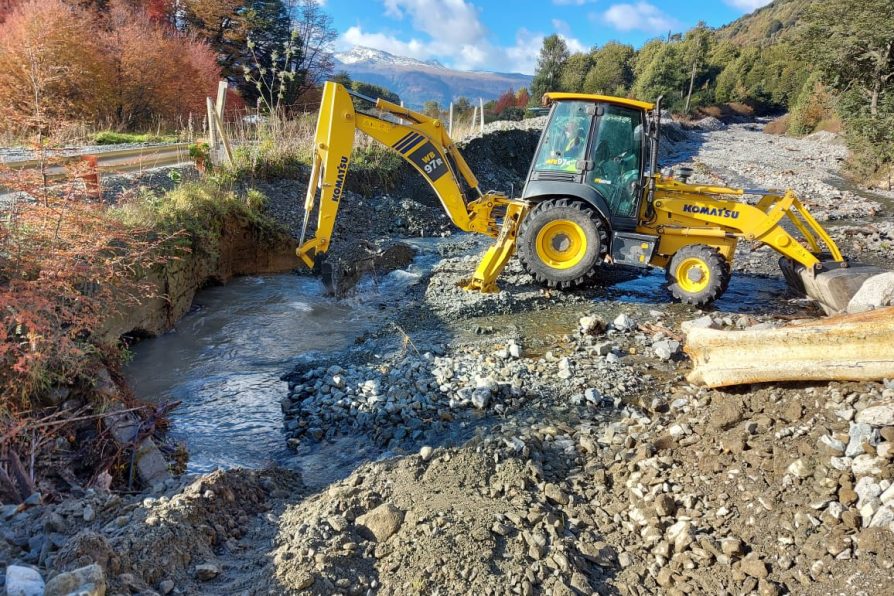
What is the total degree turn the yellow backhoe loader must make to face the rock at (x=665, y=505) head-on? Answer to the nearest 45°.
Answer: approximately 90° to its right

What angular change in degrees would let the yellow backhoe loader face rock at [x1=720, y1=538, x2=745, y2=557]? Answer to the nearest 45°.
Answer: approximately 90° to its right

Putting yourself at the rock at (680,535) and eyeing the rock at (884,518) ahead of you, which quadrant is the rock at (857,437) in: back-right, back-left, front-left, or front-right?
front-left

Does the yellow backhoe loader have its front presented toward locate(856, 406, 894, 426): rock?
no

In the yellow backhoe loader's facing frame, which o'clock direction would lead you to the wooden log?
The wooden log is roughly at 2 o'clock from the yellow backhoe loader.

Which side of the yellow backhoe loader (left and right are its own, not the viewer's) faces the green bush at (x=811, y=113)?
left

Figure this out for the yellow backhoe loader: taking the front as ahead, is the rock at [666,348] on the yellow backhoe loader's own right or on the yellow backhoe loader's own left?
on the yellow backhoe loader's own right

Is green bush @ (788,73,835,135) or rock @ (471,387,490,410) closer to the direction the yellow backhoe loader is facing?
the green bush

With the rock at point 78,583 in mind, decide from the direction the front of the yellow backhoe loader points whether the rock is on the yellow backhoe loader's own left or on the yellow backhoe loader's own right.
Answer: on the yellow backhoe loader's own right

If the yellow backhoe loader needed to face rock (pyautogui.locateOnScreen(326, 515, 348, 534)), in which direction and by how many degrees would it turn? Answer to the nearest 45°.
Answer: approximately 90° to its right

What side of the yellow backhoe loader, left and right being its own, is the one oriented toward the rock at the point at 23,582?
right

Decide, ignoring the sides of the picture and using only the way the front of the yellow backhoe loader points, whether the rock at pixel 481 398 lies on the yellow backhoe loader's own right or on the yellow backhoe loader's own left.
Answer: on the yellow backhoe loader's own right

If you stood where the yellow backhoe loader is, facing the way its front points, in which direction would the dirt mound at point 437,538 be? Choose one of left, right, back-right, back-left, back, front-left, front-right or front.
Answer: right

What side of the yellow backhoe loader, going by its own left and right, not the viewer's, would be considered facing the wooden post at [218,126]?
back

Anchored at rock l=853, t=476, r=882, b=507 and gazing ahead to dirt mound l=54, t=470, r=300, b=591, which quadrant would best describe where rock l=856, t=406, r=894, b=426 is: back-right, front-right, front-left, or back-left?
back-right

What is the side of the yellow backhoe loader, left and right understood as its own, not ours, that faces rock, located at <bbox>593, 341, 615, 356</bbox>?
right

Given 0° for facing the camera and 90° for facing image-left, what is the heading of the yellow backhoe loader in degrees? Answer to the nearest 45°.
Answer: approximately 270°

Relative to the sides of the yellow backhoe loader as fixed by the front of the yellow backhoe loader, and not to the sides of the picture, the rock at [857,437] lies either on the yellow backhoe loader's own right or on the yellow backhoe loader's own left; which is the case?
on the yellow backhoe loader's own right

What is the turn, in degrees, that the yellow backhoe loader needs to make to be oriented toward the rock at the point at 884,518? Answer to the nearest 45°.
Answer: approximately 90° to its right

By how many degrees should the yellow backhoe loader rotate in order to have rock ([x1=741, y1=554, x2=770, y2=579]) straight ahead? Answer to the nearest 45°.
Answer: approximately 90° to its right
